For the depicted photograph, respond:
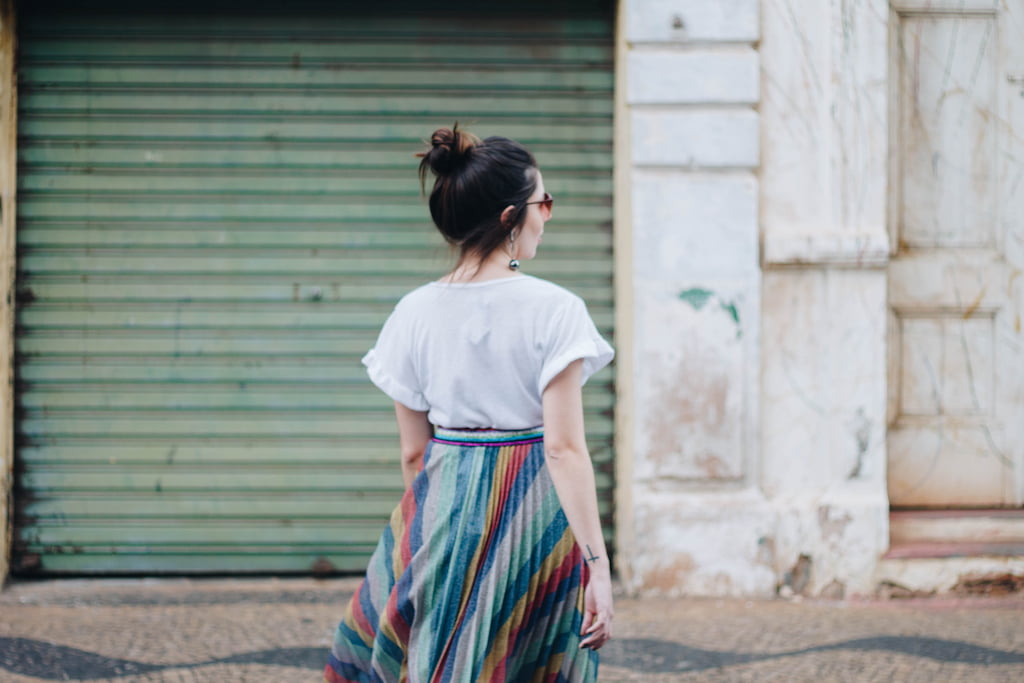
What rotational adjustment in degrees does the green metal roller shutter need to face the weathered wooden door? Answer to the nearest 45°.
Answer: approximately 90° to its left

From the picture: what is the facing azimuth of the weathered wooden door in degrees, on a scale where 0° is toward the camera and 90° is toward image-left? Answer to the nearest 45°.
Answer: approximately 0°

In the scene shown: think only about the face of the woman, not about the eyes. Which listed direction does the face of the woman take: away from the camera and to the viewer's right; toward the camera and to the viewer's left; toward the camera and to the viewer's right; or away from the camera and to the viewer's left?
away from the camera and to the viewer's right

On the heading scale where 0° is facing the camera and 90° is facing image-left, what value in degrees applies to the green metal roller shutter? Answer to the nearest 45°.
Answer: approximately 0°

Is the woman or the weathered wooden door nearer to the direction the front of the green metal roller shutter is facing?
the woman

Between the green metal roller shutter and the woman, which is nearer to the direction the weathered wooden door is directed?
the woman

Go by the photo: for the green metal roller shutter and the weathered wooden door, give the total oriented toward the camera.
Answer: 2
